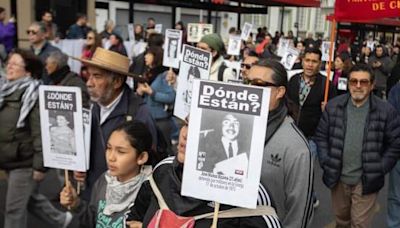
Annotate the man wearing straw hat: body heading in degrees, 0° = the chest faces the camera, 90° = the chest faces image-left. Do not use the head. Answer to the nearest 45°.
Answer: approximately 45°
